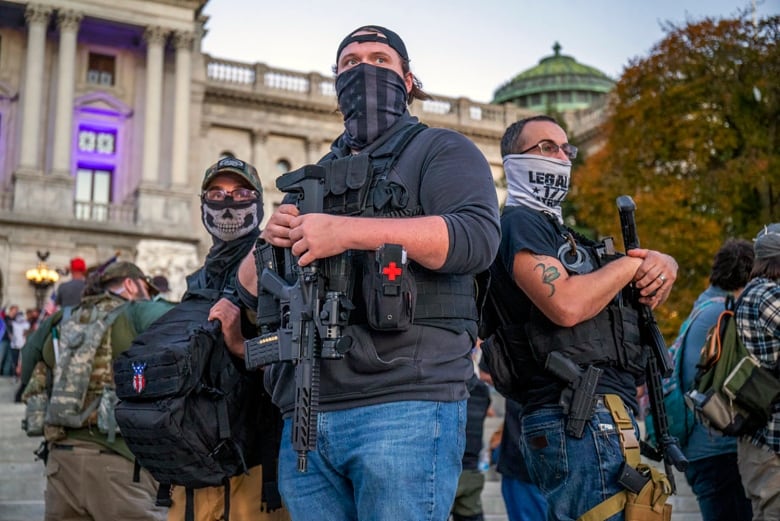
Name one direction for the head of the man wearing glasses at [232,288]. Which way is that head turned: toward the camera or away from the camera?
toward the camera

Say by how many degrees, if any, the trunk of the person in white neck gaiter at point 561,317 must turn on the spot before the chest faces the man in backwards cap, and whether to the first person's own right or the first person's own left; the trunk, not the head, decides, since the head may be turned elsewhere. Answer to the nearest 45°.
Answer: approximately 90° to the first person's own right

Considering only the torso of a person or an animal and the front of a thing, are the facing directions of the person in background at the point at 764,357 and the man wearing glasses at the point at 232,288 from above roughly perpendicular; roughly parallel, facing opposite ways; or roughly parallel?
roughly perpendicular

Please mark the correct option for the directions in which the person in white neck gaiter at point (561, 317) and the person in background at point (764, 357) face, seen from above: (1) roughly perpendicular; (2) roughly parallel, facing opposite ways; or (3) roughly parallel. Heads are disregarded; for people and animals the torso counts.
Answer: roughly perpendicular

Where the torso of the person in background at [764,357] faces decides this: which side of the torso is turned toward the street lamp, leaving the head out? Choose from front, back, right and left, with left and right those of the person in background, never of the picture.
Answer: left

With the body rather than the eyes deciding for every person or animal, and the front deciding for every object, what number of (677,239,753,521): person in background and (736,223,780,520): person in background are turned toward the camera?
0

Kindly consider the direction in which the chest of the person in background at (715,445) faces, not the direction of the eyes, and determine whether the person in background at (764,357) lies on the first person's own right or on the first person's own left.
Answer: on the first person's own right

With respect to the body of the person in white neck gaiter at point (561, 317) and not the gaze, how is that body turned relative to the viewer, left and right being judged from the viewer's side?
facing the viewer and to the right of the viewer

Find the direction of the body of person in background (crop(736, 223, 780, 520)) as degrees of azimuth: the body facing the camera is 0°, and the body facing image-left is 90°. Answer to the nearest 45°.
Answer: approximately 225°

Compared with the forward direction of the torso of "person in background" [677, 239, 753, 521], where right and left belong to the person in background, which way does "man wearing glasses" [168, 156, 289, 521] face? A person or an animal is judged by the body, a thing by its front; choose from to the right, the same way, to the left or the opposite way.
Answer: to the right

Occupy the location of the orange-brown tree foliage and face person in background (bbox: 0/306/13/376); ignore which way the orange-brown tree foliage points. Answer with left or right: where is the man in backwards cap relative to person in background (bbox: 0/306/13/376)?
left

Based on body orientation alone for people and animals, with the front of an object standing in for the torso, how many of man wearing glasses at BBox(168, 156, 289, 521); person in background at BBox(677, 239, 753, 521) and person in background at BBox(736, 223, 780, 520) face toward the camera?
1

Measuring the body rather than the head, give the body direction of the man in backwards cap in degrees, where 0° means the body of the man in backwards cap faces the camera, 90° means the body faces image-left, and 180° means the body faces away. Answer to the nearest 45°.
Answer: approximately 45°

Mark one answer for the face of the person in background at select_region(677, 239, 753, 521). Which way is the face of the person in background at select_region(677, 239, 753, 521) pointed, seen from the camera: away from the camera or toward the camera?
away from the camera
